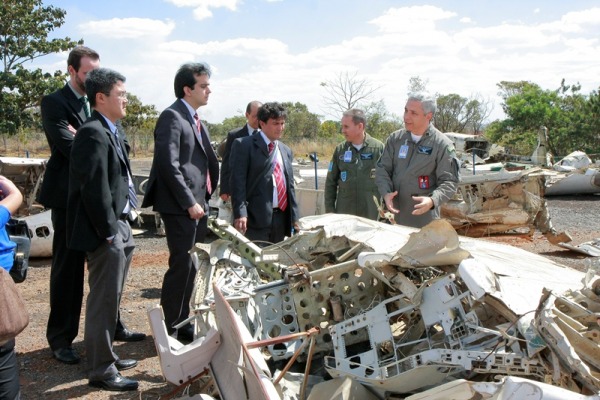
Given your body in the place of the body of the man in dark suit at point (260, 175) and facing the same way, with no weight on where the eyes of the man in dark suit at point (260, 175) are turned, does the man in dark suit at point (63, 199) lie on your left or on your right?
on your right

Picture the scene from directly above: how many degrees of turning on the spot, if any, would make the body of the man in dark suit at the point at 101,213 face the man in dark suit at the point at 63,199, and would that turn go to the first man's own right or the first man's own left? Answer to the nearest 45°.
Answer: approximately 90° to the first man's own left

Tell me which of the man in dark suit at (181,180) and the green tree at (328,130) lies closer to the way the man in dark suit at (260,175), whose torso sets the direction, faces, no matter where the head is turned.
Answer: the man in dark suit

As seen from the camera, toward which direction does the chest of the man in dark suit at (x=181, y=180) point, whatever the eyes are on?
to the viewer's right

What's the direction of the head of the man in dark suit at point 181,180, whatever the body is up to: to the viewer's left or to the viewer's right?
to the viewer's right

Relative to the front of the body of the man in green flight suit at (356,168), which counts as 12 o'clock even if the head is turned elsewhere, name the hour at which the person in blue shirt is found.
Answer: The person in blue shirt is roughly at 1 o'clock from the man in green flight suit.

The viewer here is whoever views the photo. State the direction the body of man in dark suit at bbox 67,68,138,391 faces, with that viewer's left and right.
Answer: facing to the right of the viewer

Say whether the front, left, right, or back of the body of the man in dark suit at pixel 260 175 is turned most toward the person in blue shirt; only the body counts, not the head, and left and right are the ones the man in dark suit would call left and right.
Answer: right

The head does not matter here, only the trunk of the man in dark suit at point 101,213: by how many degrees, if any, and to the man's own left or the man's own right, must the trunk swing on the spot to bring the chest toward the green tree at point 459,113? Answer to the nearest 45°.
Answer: approximately 45° to the man's own left

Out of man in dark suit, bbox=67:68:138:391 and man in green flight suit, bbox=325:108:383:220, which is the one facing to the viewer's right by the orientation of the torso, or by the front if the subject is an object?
the man in dark suit

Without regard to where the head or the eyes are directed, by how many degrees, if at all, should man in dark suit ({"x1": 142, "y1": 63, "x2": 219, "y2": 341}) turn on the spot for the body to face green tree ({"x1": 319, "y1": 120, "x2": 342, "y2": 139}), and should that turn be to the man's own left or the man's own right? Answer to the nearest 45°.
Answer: approximately 90° to the man's own left

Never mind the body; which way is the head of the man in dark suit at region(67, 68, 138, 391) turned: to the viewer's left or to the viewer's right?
to the viewer's right
